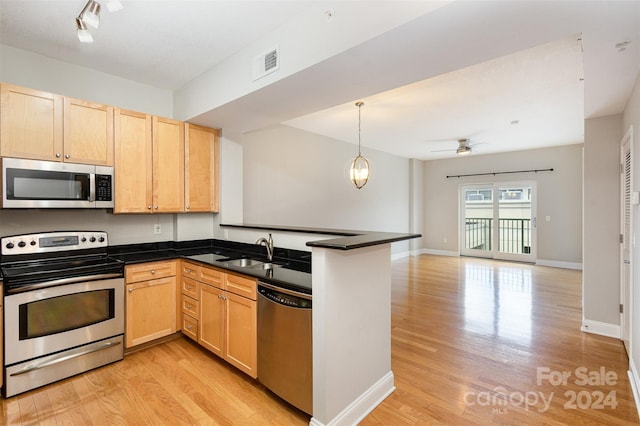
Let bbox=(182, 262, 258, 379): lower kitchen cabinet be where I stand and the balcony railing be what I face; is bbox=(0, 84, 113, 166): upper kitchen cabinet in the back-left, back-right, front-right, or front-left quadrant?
back-left

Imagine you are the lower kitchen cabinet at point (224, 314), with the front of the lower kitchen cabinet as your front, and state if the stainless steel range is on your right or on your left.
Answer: on your right

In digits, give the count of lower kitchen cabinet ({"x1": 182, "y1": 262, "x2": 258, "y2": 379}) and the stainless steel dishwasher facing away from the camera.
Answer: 0

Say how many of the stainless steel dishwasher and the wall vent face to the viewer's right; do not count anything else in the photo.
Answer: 0

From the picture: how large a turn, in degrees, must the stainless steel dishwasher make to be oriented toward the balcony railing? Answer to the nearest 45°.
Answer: approximately 180°

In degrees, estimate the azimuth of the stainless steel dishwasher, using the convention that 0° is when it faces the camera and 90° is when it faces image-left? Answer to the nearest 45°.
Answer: approximately 45°

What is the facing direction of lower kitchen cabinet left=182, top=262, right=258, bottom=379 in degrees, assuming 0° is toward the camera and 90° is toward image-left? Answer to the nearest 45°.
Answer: approximately 45°

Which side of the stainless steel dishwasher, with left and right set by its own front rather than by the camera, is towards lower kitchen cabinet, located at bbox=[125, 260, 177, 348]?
right

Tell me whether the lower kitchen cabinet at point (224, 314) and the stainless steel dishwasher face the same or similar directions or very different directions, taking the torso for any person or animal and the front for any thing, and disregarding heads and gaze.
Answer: same or similar directions

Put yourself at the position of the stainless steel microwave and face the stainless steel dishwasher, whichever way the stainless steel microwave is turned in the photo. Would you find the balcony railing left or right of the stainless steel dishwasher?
left

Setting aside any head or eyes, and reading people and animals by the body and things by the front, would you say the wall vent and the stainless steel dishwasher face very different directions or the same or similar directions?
same or similar directions

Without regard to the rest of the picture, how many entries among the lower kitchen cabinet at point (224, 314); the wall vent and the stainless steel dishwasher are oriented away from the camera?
0

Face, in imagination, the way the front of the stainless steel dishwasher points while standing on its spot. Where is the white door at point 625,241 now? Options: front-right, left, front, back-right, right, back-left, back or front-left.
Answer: back-left
